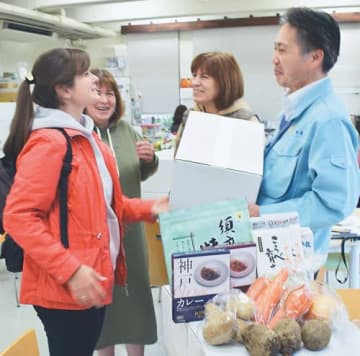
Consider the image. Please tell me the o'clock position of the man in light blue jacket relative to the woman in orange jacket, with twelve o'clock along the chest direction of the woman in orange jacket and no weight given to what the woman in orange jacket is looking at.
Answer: The man in light blue jacket is roughly at 12 o'clock from the woman in orange jacket.

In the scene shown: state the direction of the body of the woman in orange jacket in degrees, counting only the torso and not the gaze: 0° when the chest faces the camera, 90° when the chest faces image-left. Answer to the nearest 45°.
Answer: approximately 270°

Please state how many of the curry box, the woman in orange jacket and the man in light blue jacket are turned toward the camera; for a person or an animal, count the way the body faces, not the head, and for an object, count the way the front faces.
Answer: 1

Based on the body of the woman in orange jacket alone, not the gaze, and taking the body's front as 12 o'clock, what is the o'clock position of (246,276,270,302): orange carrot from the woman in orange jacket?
The orange carrot is roughly at 1 o'clock from the woman in orange jacket.

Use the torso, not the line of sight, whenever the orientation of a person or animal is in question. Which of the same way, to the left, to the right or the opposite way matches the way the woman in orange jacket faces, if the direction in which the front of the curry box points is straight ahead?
to the left

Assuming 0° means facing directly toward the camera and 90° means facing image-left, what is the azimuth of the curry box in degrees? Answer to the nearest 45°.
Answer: approximately 0°

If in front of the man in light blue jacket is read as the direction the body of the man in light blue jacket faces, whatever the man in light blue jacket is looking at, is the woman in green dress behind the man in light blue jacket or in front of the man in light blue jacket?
in front

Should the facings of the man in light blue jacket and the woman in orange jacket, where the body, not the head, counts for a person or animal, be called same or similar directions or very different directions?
very different directions

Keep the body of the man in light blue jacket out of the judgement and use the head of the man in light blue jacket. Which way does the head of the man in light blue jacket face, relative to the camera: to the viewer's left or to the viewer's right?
to the viewer's left

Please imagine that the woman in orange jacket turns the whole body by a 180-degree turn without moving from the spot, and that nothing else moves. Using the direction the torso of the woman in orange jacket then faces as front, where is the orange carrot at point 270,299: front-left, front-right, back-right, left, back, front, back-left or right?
back-left

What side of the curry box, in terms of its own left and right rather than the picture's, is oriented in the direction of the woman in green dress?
back

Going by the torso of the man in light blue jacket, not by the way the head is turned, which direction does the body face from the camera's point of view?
to the viewer's left

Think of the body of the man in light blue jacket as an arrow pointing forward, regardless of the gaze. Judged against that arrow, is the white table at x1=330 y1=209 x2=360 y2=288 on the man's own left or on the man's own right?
on the man's own right
